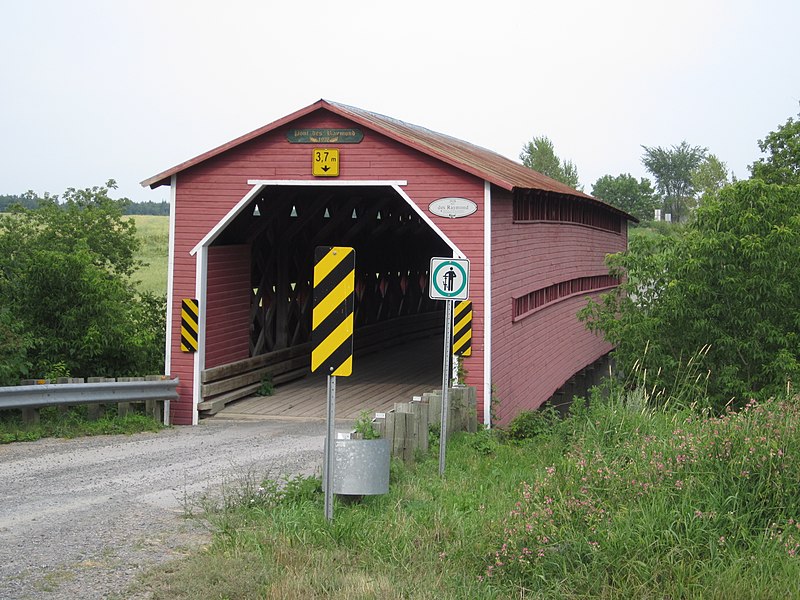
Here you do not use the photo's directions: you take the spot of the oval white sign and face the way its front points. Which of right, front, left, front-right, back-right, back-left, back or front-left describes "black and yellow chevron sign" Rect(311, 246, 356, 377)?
front

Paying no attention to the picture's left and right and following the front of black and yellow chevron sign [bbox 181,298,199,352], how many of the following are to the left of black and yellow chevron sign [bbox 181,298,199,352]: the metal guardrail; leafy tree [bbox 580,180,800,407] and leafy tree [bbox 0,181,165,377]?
1

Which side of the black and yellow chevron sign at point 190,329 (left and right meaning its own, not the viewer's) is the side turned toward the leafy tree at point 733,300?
left

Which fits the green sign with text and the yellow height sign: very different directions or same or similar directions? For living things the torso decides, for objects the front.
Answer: same or similar directions

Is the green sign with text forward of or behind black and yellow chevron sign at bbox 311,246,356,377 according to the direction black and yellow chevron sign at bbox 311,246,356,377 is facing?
behind

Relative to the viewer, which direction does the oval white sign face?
toward the camera

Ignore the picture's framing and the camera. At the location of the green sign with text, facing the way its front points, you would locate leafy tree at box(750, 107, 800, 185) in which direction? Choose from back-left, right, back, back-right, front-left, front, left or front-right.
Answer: back-left

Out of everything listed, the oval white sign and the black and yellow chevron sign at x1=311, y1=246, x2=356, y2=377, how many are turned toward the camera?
2

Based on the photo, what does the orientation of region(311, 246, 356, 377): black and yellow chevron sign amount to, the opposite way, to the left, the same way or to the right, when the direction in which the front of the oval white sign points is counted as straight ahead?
the same way

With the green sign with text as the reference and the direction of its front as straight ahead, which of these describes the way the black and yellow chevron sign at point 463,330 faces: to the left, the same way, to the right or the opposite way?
the same way

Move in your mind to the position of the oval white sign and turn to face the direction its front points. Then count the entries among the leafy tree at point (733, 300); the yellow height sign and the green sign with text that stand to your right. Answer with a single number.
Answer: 2

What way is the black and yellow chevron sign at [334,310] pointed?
toward the camera

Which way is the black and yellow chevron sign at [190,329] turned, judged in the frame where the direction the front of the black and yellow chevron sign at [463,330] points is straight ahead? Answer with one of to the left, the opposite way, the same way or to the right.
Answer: the same way

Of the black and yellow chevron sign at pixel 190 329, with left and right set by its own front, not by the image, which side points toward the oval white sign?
left

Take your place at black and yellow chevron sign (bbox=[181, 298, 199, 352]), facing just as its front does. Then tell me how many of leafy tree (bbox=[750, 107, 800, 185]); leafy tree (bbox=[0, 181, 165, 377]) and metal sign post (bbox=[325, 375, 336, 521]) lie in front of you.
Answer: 1

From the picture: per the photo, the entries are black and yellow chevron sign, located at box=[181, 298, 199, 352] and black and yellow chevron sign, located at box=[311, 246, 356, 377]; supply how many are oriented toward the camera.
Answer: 2

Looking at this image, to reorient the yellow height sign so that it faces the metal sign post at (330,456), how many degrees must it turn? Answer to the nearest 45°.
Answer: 0° — it already faces it

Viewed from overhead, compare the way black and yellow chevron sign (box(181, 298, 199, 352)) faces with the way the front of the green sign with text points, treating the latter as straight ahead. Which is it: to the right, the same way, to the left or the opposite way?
the same way
